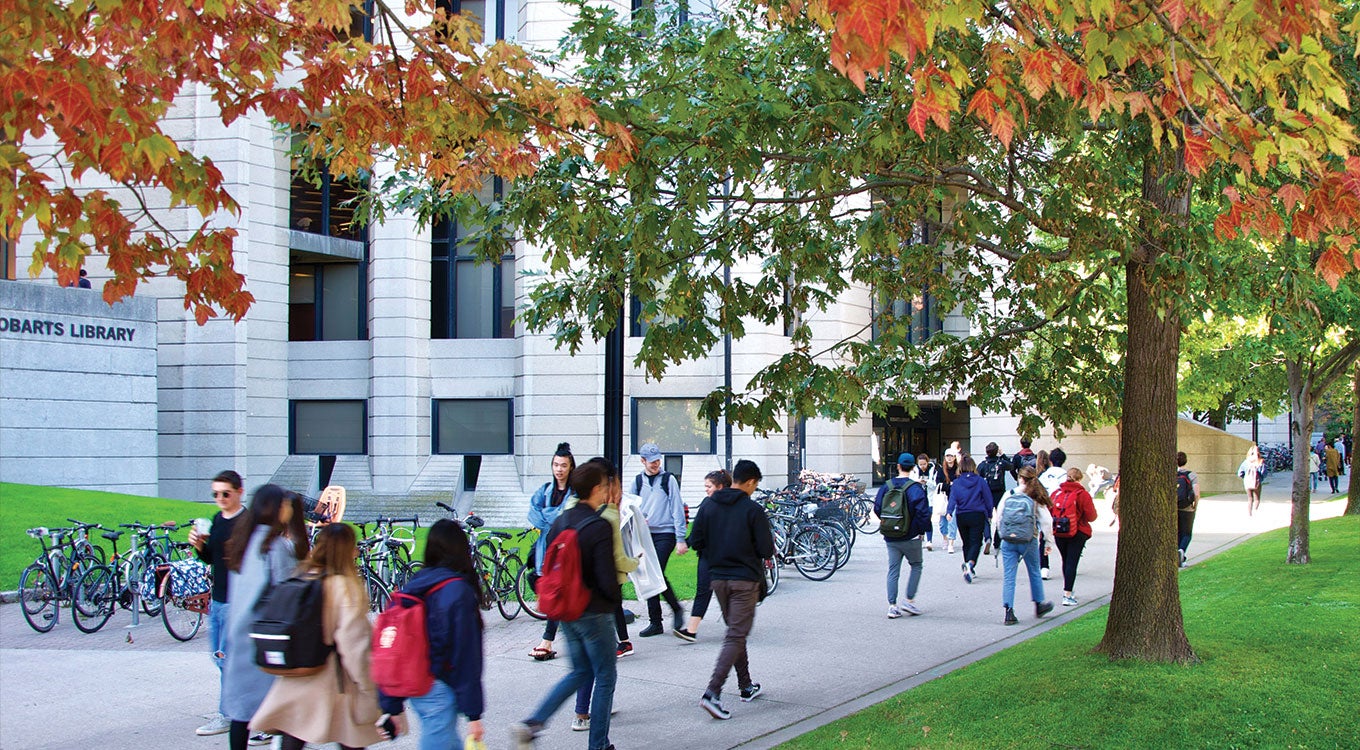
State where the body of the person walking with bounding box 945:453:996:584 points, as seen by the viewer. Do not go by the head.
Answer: away from the camera

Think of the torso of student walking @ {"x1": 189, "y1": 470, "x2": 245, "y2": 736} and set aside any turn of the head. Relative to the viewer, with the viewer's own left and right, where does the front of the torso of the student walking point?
facing the viewer and to the left of the viewer

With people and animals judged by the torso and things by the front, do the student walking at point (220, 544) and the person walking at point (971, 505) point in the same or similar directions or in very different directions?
very different directions

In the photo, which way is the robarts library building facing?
toward the camera

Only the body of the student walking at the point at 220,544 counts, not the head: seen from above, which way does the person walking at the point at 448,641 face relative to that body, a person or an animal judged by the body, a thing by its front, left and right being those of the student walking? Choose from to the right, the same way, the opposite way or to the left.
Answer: the opposite way

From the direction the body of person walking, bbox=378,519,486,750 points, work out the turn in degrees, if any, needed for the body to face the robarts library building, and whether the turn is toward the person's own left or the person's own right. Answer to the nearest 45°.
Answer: approximately 45° to the person's own left

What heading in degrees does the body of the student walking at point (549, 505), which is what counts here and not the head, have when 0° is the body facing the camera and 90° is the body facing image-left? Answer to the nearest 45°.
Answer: approximately 45°

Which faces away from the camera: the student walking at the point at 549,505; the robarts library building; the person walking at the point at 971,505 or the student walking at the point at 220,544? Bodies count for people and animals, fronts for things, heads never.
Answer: the person walking

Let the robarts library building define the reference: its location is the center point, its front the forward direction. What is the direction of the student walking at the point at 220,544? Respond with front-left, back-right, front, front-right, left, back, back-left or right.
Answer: front

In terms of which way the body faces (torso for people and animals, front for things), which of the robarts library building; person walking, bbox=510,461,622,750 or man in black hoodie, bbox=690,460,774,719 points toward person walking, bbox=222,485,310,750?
the robarts library building

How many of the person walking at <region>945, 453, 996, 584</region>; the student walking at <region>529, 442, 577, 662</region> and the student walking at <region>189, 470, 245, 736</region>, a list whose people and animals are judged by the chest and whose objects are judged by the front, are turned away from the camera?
1

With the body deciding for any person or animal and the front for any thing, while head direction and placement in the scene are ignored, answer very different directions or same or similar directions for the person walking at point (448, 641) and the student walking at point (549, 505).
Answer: very different directions

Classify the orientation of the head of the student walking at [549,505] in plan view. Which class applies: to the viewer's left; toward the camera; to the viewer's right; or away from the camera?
toward the camera

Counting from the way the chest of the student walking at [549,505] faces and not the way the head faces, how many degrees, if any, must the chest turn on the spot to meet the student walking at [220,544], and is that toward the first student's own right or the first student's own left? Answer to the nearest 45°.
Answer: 0° — they already face them

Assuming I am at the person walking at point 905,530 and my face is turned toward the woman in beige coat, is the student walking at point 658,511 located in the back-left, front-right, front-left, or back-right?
front-right
